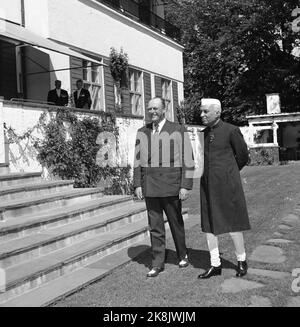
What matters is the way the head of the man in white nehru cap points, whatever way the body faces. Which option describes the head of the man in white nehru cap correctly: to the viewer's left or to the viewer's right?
to the viewer's left

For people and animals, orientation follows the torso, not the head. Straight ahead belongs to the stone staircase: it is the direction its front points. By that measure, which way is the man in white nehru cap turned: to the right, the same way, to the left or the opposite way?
to the right

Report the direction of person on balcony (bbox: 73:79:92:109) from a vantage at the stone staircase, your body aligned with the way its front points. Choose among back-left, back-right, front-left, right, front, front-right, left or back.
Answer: back-left

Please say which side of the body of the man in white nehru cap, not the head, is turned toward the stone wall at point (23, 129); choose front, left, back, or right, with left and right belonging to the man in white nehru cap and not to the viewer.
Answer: right

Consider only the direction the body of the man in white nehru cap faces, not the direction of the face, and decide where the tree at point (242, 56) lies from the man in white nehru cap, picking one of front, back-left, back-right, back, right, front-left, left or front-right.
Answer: back-right

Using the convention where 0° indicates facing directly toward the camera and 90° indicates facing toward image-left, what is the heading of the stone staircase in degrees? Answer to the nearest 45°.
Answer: approximately 315°

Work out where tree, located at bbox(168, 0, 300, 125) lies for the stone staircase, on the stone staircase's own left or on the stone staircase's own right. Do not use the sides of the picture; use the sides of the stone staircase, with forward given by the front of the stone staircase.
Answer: on the stone staircase's own left
